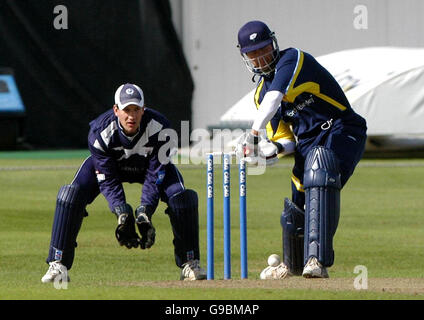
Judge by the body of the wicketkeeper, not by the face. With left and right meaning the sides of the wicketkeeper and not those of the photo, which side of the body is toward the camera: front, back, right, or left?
front

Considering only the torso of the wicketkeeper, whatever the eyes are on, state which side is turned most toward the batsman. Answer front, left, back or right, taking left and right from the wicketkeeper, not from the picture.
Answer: left

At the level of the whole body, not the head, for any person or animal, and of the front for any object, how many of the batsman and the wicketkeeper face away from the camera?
0

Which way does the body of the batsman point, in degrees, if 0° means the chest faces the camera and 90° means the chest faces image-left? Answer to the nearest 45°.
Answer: approximately 45°

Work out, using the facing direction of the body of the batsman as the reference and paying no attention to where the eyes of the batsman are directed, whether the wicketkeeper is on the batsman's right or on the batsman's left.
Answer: on the batsman's right
